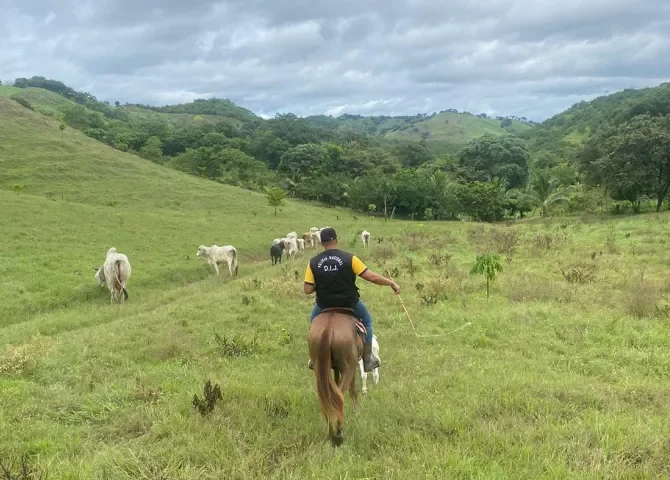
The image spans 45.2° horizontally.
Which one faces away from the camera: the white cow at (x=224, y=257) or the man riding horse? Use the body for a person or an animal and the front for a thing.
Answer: the man riding horse

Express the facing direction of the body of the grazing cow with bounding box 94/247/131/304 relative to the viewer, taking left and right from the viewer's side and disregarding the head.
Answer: facing away from the viewer and to the left of the viewer

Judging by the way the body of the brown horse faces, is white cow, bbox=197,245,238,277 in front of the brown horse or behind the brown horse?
in front

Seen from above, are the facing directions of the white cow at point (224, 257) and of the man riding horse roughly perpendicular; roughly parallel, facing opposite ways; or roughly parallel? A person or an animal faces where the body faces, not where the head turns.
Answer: roughly perpendicular

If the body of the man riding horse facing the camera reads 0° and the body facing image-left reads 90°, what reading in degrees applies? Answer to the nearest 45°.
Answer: approximately 180°

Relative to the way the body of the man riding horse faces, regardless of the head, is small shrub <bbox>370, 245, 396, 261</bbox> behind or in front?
in front

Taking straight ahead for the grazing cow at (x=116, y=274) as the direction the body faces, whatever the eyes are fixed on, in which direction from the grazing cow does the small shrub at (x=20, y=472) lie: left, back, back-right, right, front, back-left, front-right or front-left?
back-left

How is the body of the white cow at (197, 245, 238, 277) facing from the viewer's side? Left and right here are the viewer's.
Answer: facing to the left of the viewer

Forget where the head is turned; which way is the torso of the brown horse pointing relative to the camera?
away from the camera

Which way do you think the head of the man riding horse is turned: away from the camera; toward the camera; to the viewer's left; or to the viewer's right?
away from the camera

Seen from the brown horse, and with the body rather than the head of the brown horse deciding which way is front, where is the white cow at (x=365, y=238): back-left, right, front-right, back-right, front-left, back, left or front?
front
